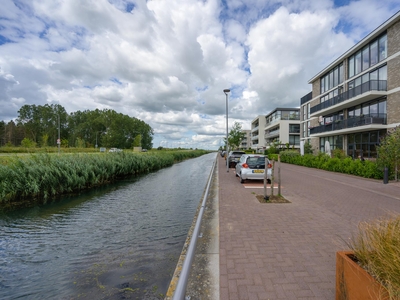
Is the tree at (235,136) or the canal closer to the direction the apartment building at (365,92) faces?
the canal

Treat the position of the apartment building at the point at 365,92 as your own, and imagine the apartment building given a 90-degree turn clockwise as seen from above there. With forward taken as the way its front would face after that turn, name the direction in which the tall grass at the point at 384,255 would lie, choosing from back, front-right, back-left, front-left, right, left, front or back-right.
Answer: back-left

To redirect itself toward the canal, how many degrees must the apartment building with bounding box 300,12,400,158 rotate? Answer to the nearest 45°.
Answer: approximately 45° to its left

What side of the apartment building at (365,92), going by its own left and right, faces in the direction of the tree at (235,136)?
right

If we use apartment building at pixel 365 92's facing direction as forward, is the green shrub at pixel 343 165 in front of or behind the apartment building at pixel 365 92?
in front

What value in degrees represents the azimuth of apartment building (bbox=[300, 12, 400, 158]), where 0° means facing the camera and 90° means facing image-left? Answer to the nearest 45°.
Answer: approximately 45°

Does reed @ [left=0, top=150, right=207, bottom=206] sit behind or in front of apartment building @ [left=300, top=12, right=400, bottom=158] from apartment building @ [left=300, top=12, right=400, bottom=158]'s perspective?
in front

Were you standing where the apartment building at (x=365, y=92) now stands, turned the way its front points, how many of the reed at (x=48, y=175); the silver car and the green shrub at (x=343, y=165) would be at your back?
0
